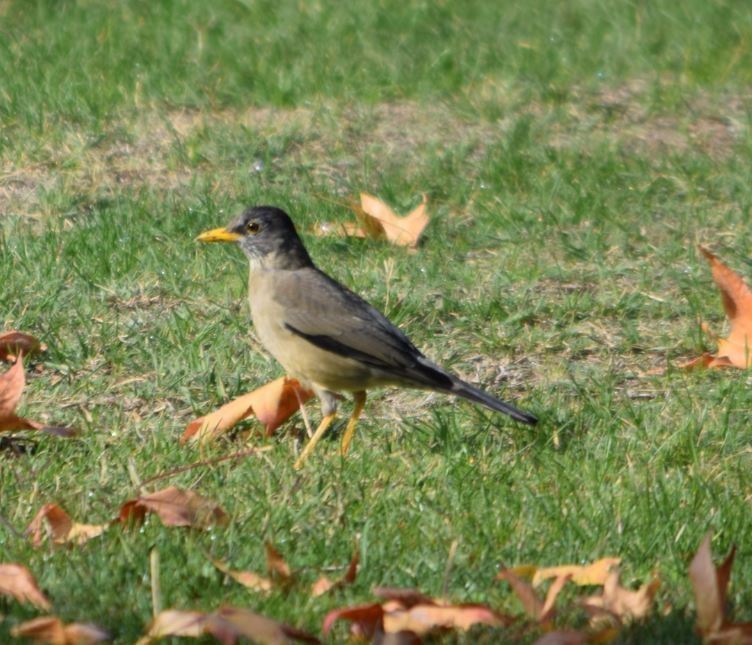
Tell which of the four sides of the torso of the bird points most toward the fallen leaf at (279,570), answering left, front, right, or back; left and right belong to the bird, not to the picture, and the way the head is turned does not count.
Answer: left

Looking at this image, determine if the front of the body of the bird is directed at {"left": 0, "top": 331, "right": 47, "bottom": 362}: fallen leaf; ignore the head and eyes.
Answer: yes

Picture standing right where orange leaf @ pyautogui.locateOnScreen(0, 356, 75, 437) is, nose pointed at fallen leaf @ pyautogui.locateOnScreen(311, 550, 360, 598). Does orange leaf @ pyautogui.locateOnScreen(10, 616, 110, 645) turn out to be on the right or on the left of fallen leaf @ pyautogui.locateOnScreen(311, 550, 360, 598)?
right

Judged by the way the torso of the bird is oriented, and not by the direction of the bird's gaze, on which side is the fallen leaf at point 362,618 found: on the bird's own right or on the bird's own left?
on the bird's own left

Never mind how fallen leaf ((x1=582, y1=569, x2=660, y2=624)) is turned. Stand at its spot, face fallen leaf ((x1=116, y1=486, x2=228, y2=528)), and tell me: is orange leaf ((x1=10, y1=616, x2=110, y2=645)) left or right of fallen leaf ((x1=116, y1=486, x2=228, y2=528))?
left

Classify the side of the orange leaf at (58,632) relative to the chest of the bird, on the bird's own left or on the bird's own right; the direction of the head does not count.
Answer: on the bird's own left

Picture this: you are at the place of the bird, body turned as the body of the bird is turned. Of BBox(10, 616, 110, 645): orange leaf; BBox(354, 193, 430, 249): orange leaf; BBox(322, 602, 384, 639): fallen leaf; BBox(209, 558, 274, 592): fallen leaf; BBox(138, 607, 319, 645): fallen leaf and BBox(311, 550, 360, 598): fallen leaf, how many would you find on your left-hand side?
5

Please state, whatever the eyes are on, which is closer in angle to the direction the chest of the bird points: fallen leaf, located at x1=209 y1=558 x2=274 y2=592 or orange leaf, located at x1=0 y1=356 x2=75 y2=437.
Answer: the orange leaf

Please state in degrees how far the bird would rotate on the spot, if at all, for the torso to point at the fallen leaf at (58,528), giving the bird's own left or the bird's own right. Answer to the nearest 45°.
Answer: approximately 45° to the bird's own left

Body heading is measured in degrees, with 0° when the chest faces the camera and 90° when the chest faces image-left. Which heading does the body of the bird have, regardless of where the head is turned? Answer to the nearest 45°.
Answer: approximately 90°

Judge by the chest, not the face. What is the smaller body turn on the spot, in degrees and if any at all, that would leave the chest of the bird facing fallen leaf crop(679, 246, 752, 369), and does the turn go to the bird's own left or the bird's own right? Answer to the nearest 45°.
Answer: approximately 180°

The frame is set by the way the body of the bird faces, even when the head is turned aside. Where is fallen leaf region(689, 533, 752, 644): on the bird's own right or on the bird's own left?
on the bird's own left

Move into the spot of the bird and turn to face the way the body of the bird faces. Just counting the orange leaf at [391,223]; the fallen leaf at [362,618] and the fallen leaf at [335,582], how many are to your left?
2

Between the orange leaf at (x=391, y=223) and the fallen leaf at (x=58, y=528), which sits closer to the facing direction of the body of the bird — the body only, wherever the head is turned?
the fallen leaf

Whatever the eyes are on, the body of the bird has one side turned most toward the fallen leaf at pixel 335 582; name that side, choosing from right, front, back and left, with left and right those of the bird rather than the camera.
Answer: left
